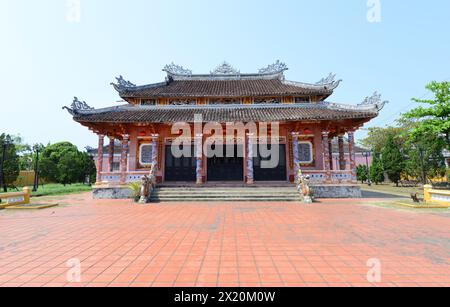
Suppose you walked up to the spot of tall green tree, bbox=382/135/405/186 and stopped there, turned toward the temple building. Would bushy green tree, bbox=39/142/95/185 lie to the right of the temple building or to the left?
right

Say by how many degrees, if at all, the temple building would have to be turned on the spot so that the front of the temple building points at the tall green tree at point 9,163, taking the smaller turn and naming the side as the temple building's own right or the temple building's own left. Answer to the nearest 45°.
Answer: approximately 90° to the temple building's own right

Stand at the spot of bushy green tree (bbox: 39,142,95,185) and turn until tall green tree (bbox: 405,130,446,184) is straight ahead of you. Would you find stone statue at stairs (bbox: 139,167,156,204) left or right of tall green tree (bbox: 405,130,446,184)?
right

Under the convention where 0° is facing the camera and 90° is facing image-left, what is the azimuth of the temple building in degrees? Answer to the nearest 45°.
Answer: approximately 0°

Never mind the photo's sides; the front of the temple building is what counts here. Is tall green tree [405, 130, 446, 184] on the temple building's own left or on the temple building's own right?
on the temple building's own left

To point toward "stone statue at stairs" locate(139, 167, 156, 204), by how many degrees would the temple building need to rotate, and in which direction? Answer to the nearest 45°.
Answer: approximately 45° to its right

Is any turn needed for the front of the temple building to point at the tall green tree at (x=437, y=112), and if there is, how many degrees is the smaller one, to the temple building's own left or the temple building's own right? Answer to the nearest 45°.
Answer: approximately 90° to the temple building's own left

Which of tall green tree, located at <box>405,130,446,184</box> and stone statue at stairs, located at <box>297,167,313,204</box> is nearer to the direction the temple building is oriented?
the stone statue at stairs

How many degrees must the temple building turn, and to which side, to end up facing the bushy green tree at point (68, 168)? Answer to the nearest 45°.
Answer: approximately 135° to its right

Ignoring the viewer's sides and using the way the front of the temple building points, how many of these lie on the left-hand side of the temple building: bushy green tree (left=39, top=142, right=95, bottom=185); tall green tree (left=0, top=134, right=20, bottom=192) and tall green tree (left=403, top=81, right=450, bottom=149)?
1
